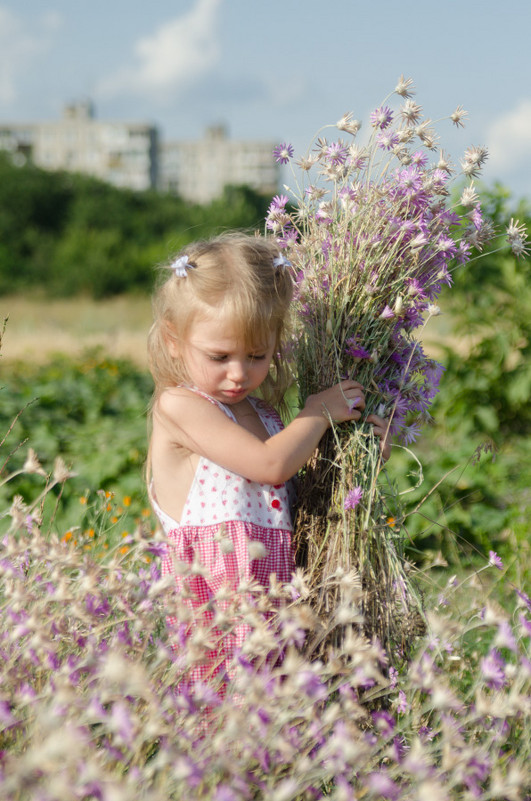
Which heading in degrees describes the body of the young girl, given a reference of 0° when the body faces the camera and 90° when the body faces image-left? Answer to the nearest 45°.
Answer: approximately 315°
